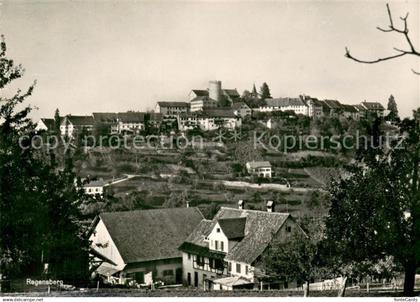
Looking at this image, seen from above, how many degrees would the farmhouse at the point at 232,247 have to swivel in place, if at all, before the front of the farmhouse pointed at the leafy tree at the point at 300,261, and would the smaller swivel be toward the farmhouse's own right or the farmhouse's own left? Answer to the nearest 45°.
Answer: approximately 45° to the farmhouse's own left

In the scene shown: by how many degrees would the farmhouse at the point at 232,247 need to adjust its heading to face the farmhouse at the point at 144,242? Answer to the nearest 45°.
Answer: approximately 90° to its right

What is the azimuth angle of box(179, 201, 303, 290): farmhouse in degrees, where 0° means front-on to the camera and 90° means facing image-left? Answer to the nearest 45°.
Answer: approximately 45°
